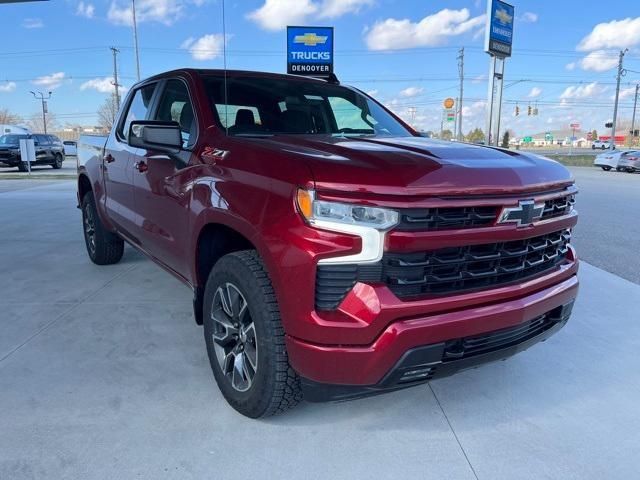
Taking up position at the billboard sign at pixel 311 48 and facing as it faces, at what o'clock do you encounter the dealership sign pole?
The dealership sign pole is roughly at 8 o'clock from the billboard sign.

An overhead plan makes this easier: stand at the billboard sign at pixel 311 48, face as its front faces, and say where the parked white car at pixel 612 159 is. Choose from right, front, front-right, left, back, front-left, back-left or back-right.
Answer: back-left

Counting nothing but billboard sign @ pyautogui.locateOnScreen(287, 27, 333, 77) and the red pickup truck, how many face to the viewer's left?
0

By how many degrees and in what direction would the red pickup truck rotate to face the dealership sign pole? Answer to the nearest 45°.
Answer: approximately 135° to its left

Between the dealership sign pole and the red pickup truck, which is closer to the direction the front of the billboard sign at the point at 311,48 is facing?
the red pickup truck

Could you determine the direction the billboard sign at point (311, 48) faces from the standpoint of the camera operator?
facing the viewer

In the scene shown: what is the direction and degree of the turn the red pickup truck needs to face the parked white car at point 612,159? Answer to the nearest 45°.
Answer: approximately 90° to its left

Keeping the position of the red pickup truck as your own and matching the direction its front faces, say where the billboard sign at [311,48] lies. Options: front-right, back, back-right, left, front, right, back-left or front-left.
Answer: back-left

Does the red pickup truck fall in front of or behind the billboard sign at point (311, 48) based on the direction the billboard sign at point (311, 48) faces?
in front
